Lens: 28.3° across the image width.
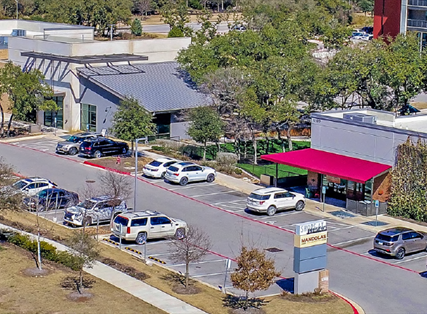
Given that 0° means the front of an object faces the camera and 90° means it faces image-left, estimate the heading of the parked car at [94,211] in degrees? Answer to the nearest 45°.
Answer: approximately 45°

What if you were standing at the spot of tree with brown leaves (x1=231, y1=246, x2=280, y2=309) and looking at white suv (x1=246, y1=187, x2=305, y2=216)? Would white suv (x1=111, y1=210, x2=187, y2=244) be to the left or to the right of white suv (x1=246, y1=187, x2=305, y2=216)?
left

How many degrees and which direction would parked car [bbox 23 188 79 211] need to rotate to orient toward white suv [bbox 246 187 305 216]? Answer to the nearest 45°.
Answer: approximately 135° to its left

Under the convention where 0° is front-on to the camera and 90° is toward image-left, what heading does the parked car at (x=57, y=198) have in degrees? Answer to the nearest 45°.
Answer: approximately 45°

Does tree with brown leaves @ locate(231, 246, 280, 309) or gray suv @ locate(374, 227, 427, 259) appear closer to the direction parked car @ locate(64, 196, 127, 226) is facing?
the tree with brown leaves
